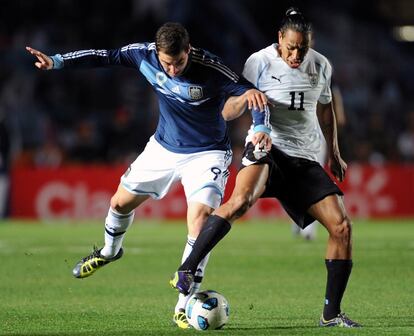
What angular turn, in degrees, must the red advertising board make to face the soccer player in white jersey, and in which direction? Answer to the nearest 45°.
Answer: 0° — it already faces them

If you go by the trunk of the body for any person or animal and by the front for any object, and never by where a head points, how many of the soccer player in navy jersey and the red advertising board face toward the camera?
2

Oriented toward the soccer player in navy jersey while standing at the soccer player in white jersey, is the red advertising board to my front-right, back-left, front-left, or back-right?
front-right

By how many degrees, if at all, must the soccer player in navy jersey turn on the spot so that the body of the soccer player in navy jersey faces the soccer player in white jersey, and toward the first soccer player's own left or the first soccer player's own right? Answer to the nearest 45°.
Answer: approximately 45° to the first soccer player's own left

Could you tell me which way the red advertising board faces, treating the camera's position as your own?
facing the viewer

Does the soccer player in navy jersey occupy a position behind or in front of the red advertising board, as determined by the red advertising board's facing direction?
in front

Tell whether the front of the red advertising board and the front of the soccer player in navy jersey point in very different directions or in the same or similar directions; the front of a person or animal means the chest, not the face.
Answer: same or similar directions

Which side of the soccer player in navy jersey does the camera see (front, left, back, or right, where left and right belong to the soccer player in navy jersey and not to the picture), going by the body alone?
front

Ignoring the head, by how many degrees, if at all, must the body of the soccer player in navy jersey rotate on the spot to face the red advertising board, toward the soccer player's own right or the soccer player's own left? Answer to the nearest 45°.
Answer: approximately 180°
